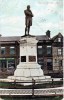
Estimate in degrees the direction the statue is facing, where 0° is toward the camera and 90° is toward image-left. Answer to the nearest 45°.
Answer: approximately 45°
